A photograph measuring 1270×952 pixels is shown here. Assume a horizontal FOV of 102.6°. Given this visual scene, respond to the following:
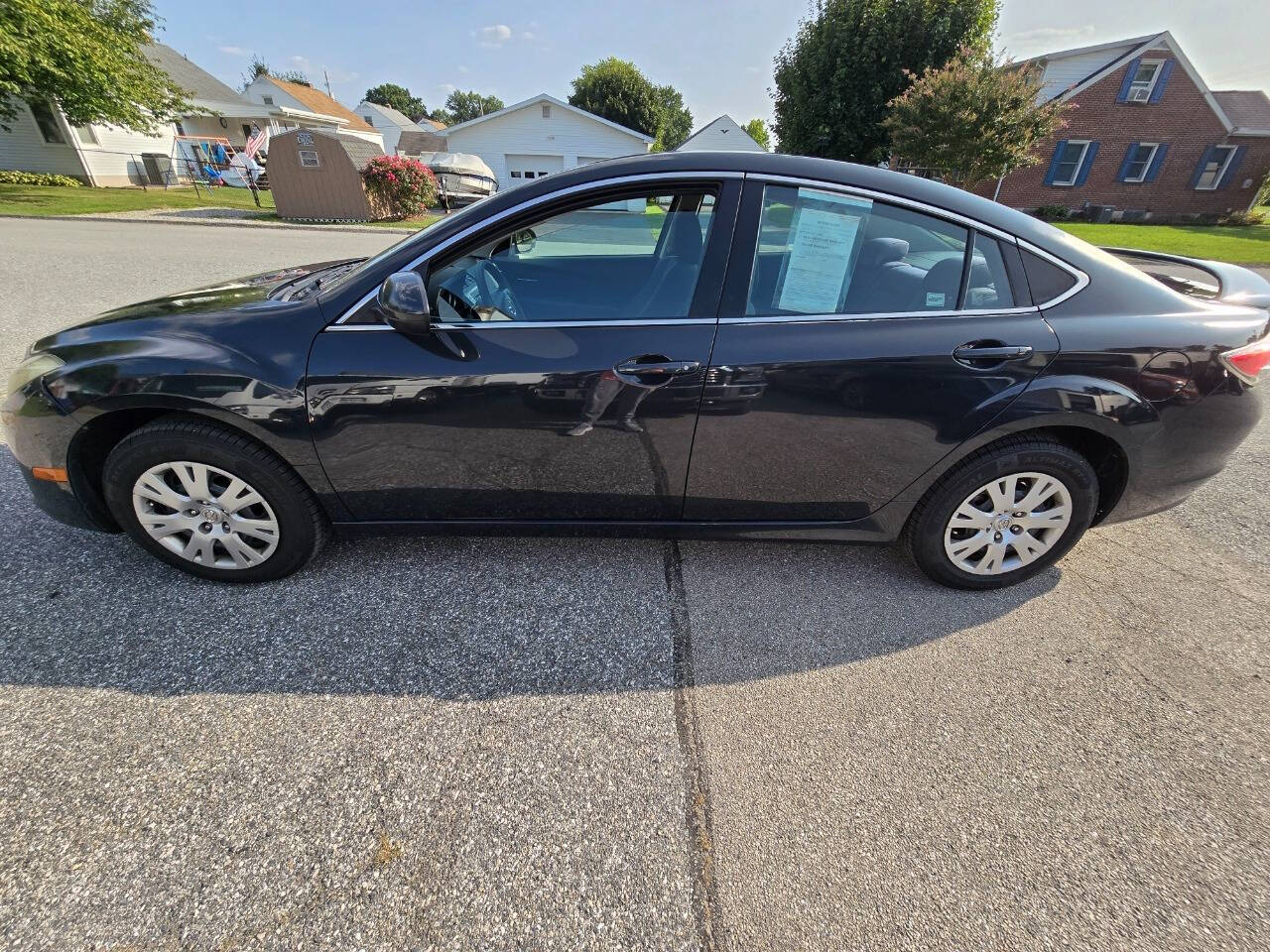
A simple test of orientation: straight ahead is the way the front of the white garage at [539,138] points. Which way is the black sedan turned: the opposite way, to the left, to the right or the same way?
to the right

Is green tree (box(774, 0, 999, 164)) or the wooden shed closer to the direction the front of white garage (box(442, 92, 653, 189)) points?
the wooden shed

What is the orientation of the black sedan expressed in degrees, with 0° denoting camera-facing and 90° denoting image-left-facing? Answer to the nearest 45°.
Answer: approximately 90°

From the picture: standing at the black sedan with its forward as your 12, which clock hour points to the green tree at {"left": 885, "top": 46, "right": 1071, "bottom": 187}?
The green tree is roughly at 4 o'clock from the black sedan.

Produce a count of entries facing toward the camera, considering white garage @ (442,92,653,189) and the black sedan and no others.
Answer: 1

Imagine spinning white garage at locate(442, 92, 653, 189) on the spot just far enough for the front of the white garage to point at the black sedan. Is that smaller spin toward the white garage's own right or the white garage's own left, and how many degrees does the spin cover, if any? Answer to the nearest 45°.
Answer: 0° — it already faces it

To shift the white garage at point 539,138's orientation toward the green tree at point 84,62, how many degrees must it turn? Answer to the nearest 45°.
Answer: approximately 45° to its right

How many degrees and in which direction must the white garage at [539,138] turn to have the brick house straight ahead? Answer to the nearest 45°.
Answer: approximately 90° to its left

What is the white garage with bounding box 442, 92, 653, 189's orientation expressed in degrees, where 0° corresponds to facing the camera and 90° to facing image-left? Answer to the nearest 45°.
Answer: approximately 0°

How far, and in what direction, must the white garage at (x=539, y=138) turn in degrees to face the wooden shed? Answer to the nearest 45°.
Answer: approximately 45° to its right

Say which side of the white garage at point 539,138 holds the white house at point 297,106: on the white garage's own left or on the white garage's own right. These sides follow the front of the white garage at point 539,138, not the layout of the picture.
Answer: on the white garage's own right

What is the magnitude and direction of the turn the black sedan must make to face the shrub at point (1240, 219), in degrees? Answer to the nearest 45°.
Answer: approximately 135° to its right

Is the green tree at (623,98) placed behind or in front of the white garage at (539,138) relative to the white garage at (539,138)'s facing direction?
behind
